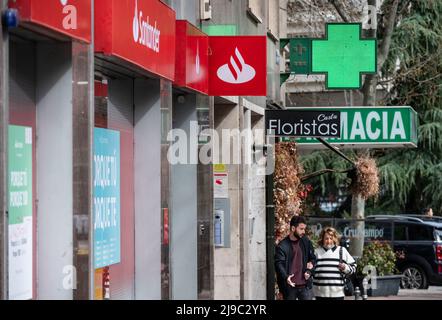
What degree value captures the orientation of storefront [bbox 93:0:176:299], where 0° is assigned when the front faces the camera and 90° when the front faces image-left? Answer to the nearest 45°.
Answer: approximately 315°

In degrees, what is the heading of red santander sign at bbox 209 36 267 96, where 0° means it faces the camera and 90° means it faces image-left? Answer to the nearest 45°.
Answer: approximately 0°

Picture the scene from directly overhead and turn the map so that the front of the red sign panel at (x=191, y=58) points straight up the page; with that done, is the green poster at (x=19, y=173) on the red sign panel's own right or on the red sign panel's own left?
on the red sign panel's own right

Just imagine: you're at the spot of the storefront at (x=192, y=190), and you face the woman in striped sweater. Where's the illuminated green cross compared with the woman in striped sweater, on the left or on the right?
left
